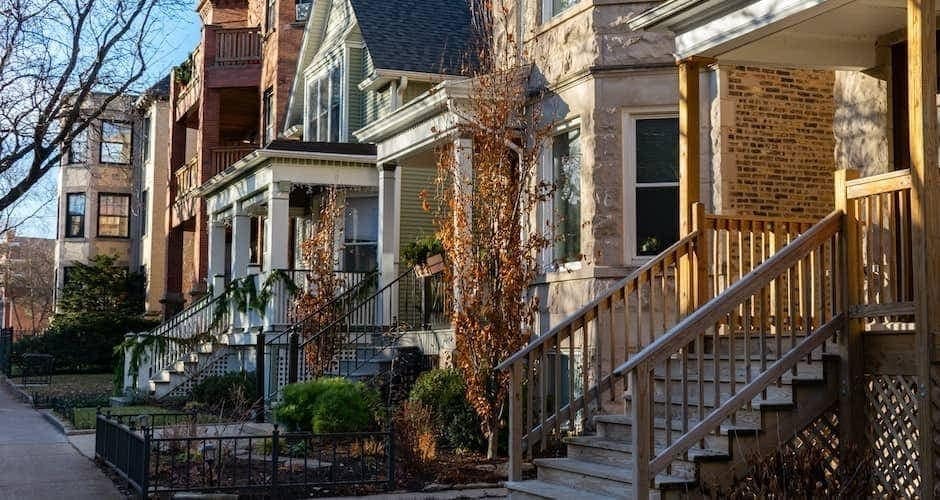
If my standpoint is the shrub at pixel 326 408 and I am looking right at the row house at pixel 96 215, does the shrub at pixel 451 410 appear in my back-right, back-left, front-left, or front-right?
back-right

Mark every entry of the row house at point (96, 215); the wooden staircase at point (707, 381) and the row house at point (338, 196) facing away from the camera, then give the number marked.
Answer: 0

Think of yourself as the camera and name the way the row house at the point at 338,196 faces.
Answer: facing the viewer and to the left of the viewer

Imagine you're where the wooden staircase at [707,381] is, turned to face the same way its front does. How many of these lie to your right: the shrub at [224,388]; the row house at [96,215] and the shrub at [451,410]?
3

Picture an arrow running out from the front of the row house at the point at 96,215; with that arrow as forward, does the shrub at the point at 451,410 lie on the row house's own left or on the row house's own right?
on the row house's own left

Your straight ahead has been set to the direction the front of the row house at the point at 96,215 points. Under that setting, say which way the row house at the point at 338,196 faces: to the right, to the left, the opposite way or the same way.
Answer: the same way

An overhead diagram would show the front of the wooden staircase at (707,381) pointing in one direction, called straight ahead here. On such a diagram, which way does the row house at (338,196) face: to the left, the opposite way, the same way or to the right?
the same way

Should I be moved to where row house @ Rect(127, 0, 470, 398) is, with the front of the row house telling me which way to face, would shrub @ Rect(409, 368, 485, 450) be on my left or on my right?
on my left

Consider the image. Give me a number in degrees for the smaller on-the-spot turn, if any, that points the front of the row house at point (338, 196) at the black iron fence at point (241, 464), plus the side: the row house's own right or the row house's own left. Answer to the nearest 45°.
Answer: approximately 45° to the row house's own left

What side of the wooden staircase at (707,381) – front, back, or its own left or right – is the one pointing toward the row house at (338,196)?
right

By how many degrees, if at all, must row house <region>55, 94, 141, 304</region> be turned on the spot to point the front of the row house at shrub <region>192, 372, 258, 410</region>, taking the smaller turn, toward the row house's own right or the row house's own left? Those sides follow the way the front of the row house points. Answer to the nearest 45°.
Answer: approximately 45° to the row house's own left

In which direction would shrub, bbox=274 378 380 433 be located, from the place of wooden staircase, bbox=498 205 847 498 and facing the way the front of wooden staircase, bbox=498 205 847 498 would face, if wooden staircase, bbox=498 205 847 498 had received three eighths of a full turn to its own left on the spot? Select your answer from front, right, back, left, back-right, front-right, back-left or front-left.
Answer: back-left

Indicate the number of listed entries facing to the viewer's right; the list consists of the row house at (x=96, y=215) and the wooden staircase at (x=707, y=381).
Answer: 0
